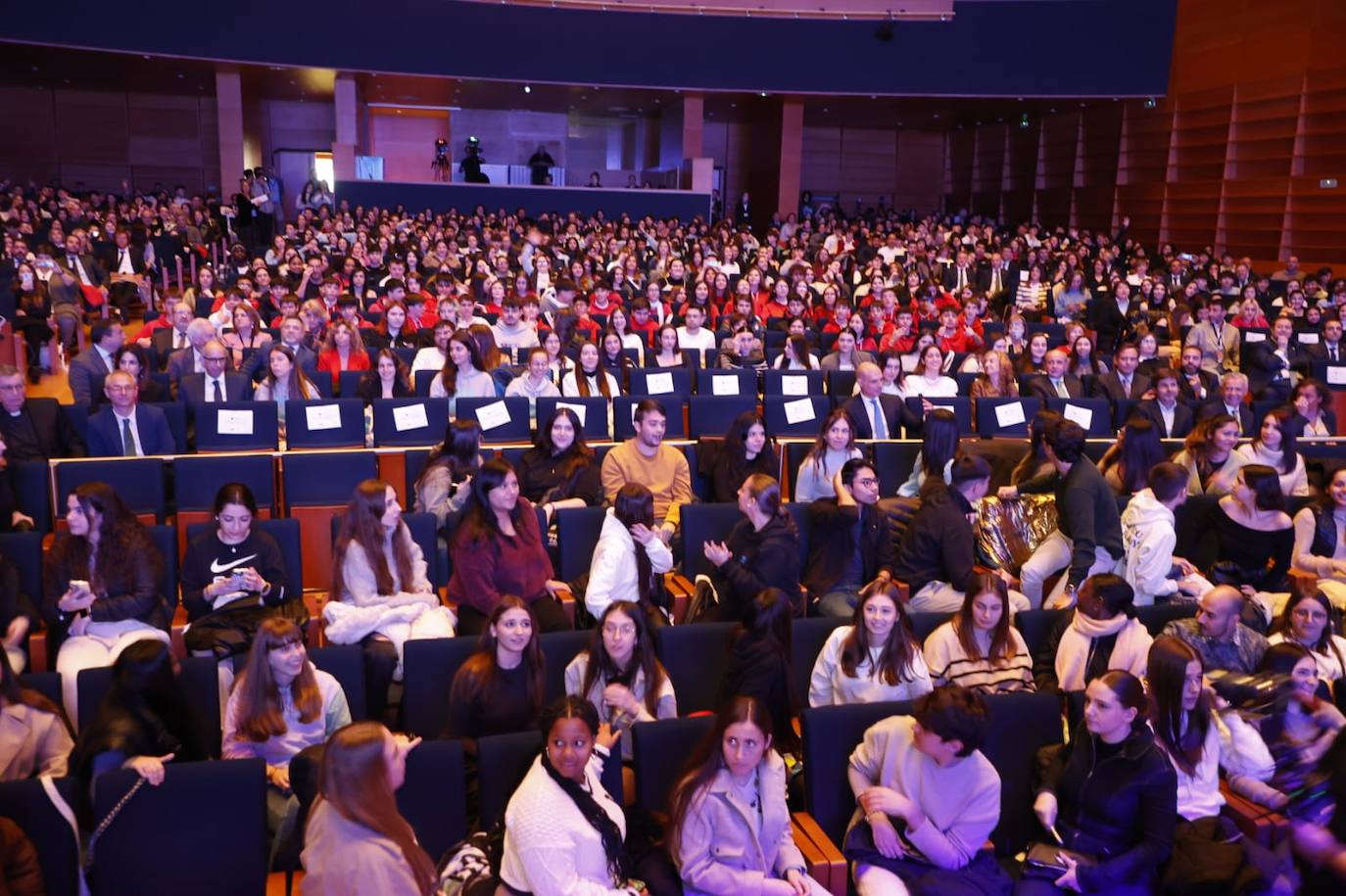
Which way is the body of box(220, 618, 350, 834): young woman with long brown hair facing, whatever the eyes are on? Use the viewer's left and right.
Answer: facing the viewer and to the right of the viewer

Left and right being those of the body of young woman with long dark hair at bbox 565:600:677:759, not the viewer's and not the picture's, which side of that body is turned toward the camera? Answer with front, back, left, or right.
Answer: front

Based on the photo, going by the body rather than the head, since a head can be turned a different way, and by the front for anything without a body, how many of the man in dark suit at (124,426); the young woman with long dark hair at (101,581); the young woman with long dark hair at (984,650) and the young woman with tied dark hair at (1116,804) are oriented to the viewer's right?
0

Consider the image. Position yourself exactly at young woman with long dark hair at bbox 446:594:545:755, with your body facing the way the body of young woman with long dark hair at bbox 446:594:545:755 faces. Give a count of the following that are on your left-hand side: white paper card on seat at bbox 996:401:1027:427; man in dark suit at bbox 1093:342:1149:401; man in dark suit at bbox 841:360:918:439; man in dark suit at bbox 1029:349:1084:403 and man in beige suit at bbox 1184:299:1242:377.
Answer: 5

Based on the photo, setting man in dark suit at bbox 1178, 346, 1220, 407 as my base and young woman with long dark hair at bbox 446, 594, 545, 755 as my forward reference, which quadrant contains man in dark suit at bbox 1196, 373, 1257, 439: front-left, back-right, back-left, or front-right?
front-left

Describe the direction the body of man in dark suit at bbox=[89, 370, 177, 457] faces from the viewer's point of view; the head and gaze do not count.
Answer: toward the camera

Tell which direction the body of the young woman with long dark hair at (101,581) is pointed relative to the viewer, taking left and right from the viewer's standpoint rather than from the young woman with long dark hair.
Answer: facing the viewer and to the left of the viewer

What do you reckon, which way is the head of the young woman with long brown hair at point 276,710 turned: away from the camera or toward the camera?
toward the camera

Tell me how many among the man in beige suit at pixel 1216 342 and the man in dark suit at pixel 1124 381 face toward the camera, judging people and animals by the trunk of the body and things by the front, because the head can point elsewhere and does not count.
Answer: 2

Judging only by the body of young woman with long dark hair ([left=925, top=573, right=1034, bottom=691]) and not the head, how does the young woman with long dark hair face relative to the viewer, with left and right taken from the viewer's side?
facing the viewer

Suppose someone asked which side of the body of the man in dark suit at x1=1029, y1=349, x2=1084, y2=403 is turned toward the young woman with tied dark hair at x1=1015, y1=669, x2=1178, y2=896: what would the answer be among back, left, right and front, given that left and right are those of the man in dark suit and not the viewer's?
front

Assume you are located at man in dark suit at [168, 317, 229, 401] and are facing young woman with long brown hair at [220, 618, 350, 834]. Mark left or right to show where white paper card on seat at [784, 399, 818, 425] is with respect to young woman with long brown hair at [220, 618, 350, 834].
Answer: left

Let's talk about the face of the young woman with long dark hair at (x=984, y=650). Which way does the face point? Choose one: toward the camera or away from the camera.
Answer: toward the camera

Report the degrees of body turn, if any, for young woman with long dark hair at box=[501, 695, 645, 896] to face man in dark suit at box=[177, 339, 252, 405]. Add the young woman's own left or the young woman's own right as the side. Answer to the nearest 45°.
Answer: approximately 180°

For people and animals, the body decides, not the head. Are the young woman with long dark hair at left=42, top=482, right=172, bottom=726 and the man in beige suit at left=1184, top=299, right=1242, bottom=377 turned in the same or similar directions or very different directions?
same or similar directions
